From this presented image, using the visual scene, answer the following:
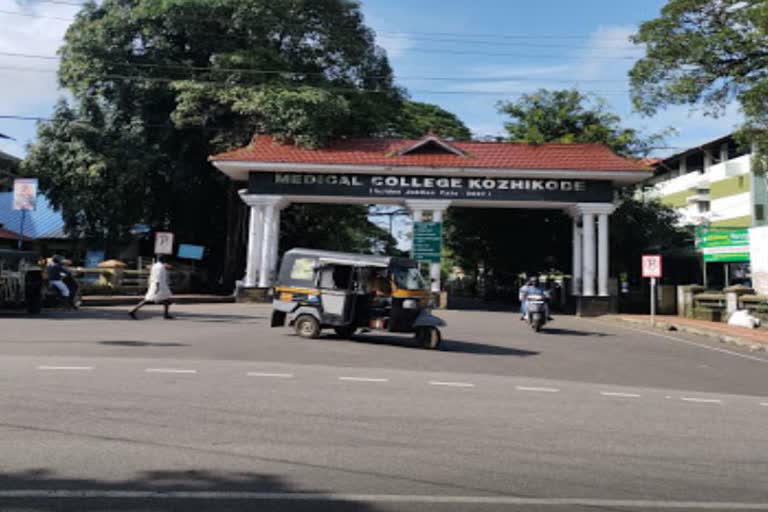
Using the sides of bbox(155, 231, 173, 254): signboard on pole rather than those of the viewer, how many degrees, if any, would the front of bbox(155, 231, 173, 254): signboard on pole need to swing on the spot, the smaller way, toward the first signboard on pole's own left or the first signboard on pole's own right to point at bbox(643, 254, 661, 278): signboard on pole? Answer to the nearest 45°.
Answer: approximately 45° to the first signboard on pole's own left

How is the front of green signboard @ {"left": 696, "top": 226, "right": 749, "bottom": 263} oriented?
toward the camera

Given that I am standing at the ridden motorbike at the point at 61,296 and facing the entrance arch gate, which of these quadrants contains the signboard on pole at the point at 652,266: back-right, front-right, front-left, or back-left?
front-right

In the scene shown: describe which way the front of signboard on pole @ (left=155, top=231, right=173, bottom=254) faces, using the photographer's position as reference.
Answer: facing the viewer

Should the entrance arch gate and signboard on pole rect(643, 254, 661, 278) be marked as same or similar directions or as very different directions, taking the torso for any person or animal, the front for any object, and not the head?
same or similar directions

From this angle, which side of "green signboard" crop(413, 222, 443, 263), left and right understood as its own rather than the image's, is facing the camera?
front

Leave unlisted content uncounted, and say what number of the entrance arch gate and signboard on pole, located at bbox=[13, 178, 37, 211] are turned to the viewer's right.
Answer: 0

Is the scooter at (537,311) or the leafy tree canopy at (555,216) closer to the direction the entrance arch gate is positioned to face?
the scooter

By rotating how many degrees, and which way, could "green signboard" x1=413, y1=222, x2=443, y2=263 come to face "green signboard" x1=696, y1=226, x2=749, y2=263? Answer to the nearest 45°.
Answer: approximately 90° to its left
